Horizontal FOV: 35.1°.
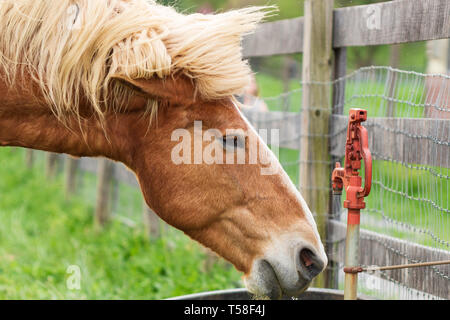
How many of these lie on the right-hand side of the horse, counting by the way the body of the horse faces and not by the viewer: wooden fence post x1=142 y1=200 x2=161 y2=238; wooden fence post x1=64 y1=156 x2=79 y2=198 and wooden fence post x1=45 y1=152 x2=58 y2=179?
0

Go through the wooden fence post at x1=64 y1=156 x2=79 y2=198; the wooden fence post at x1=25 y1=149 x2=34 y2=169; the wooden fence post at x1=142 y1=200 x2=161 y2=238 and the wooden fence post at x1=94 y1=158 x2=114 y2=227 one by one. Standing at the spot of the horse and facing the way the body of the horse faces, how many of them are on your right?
0

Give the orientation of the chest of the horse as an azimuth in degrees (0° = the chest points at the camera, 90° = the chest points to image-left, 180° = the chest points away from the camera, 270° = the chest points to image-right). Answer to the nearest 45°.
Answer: approximately 270°

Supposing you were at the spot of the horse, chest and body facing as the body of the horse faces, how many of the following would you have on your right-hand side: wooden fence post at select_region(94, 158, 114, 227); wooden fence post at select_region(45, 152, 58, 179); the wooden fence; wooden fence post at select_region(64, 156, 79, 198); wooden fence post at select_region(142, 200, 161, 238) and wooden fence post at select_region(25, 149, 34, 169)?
0

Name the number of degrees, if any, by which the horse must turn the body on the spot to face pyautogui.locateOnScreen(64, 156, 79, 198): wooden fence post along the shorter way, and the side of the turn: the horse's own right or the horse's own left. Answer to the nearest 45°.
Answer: approximately 90° to the horse's own left

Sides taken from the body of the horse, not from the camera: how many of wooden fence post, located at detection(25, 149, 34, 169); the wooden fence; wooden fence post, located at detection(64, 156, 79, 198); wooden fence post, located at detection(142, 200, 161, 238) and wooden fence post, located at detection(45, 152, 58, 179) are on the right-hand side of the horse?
0

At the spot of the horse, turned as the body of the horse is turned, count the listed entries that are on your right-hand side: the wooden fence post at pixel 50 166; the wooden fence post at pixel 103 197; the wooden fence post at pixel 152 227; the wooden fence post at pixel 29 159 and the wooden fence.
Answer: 0

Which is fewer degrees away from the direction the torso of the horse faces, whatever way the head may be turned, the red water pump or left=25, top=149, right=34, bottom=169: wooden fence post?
the red water pump

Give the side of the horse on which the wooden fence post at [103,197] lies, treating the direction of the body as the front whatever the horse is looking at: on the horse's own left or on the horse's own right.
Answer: on the horse's own left

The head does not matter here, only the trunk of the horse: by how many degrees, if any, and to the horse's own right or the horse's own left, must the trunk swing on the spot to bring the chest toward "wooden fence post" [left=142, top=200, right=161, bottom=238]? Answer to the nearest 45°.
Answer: approximately 90° to the horse's own left

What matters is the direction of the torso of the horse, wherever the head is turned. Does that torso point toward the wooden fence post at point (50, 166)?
no

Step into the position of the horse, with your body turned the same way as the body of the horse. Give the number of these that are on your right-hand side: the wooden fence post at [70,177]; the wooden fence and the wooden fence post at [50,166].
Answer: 0

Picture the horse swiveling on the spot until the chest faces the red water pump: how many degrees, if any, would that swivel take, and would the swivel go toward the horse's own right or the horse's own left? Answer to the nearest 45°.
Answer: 0° — it already faces it

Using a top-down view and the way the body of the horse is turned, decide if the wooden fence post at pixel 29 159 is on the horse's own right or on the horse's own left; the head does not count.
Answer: on the horse's own left
